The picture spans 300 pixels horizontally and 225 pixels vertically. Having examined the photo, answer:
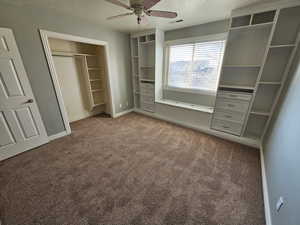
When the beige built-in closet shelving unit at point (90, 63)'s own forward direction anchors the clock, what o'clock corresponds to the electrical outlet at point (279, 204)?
The electrical outlet is roughly at 1 o'clock from the beige built-in closet shelving unit.

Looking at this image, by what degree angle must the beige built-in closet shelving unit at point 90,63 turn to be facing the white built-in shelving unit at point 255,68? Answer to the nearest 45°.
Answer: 0° — it already faces it

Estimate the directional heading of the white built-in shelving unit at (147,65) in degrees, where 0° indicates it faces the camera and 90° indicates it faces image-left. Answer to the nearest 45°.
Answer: approximately 45°

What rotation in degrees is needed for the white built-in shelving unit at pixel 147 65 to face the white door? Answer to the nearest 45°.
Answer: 0° — it already faces it

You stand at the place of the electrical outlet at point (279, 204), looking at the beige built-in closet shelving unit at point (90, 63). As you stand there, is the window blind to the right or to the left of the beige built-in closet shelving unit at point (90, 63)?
right

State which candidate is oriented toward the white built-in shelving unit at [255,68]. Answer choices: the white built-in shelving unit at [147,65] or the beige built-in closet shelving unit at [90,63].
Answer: the beige built-in closet shelving unit at [90,63]

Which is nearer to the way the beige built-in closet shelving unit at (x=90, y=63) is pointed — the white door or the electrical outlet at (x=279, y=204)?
the electrical outlet

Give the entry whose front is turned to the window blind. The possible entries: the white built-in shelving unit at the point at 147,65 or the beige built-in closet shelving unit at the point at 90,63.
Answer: the beige built-in closet shelving unit at the point at 90,63

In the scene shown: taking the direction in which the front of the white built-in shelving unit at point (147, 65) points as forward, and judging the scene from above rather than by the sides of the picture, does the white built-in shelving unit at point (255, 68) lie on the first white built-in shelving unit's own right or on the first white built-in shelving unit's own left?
on the first white built-in shelving unit's own left

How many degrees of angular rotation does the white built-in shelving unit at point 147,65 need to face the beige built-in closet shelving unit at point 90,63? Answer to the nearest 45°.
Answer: approximately 45° to its right

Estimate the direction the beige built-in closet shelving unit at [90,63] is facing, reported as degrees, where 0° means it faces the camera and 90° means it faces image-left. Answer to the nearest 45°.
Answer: approximately 315°

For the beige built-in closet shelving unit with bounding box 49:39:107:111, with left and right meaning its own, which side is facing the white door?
right
